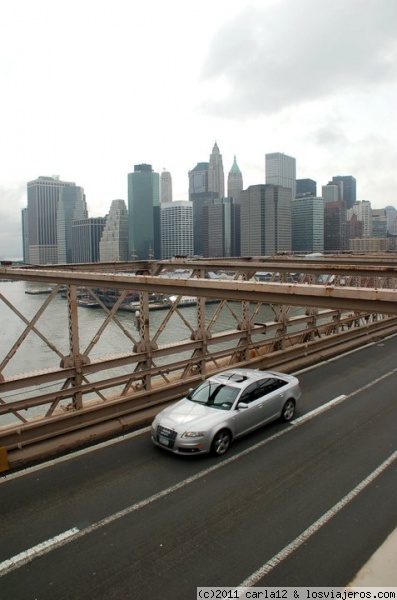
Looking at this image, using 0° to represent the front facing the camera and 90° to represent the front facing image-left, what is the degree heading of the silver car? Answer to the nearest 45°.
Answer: approximately 45°
